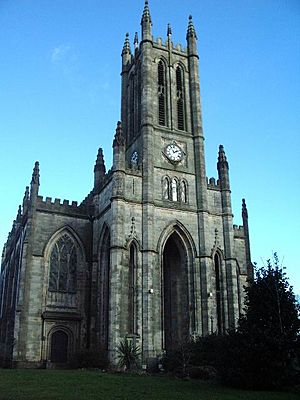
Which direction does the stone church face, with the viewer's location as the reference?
facing the viewer and to the right of the viewer

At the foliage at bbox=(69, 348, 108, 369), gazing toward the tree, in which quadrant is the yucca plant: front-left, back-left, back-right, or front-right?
front-left

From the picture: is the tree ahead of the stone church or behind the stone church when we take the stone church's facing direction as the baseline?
ahead

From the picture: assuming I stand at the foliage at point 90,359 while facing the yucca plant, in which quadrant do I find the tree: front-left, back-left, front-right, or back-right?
front-right

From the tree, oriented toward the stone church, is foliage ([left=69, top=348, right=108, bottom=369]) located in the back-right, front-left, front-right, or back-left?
front-left
